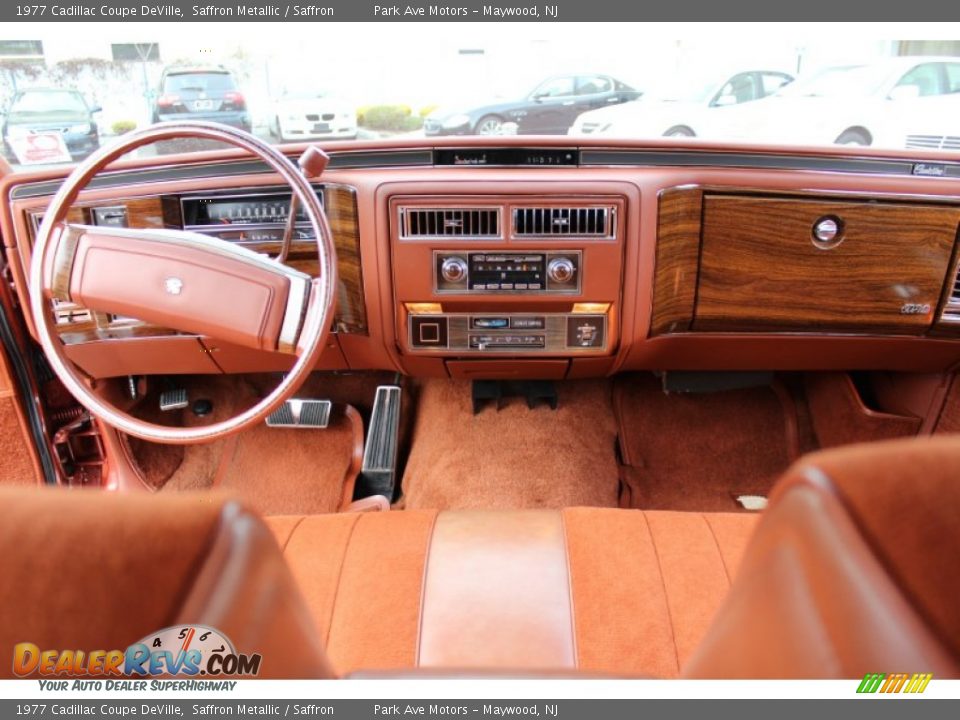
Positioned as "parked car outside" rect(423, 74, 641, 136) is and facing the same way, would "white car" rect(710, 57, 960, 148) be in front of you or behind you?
behind

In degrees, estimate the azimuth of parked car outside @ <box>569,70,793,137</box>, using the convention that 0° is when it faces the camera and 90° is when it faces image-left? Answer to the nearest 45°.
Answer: approximately 45°

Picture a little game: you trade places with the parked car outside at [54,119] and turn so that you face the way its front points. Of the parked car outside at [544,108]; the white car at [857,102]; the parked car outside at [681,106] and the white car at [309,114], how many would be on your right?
0

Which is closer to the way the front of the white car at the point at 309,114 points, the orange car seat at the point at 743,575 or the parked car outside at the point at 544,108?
the orange car seat

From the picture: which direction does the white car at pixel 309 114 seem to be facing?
toward the camera

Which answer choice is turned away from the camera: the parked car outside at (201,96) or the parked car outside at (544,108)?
the parked car outside at (201,96)

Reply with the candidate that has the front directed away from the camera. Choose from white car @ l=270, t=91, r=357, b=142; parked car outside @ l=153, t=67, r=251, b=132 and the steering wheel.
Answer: the parked car outside

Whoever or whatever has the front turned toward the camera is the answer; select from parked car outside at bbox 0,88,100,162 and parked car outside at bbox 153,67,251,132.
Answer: parked car outside at bbox 0,88,100,162

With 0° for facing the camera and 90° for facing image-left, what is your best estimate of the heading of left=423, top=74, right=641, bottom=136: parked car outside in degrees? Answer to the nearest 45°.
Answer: approximately 45°

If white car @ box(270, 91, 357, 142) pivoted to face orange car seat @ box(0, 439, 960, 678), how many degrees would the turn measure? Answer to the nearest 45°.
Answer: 0° — it already faces it

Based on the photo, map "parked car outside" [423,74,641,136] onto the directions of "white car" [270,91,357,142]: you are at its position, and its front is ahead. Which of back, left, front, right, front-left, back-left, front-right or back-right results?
front-left

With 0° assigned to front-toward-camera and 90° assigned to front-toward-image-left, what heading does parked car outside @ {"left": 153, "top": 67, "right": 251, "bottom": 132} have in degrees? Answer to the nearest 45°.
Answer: approximately 180°

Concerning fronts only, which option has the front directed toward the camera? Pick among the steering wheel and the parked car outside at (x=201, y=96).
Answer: the steering wheel

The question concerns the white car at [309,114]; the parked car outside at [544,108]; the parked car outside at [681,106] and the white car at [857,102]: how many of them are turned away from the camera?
0

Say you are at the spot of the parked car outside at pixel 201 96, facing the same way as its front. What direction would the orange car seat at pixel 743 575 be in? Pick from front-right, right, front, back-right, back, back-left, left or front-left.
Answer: back

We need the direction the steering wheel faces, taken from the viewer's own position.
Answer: facing the viewer

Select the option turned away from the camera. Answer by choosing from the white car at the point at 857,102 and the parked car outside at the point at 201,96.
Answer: the parked car outside
